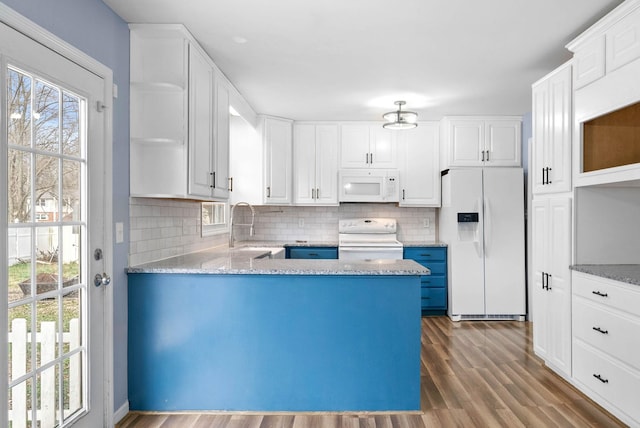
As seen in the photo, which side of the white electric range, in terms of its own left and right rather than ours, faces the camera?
front

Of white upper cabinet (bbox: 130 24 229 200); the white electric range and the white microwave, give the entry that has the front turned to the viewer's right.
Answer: the white upper cabinet

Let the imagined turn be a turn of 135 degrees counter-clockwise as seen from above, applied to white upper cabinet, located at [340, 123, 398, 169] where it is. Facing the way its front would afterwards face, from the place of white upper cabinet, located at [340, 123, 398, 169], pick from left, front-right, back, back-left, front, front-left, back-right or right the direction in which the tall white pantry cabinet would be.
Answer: right

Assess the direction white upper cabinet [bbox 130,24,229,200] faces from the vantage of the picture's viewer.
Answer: facing to the right of the viewer

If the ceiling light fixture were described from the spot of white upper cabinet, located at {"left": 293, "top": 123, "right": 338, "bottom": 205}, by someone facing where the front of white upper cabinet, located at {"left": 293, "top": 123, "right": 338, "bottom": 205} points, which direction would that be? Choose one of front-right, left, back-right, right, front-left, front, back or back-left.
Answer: front-left

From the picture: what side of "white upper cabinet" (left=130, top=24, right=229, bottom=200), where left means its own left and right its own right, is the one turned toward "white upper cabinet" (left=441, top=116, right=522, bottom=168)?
front

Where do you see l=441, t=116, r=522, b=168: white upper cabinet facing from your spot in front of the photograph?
facing the viewer

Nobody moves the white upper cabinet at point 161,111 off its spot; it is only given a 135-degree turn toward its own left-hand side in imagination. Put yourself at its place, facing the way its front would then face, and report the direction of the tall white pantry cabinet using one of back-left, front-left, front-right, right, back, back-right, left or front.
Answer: back-right

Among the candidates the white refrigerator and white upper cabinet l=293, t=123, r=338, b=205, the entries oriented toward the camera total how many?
2

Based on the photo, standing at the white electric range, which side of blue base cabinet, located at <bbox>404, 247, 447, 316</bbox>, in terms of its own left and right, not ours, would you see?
right

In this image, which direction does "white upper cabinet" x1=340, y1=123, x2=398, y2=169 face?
toward the camera

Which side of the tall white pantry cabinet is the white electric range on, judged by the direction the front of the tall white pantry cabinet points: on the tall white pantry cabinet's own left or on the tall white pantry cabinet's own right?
on the tall white pantry cabinet's own right

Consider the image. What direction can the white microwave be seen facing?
toward the camera

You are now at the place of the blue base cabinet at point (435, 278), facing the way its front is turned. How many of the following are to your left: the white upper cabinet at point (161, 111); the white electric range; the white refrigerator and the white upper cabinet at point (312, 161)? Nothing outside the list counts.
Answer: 1

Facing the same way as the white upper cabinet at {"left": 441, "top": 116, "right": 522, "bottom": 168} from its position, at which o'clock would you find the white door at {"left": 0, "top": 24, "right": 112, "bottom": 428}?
The white door is roughly at 1 o'clock from the white upper cabinet.
